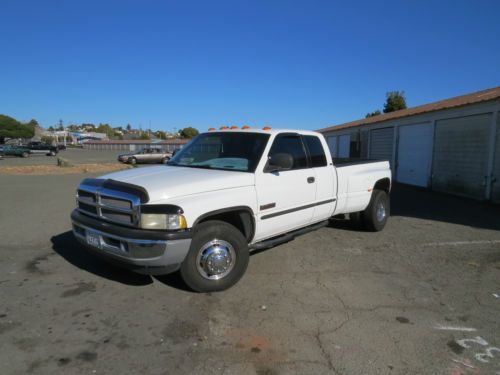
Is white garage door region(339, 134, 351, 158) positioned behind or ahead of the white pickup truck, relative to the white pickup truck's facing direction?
behind

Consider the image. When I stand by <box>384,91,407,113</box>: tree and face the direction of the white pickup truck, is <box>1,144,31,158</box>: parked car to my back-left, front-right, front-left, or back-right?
front-right

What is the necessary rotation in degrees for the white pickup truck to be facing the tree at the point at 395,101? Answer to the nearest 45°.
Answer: approximately 180°

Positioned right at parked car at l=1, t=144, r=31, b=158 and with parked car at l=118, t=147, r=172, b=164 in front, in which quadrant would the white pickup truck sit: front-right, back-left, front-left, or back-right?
front-right

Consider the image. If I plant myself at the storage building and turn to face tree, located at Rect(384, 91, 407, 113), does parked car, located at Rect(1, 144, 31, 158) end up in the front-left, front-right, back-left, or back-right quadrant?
front-left

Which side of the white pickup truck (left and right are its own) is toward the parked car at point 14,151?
right

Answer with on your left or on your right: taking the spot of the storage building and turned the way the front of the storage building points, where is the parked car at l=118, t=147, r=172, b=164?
on your right

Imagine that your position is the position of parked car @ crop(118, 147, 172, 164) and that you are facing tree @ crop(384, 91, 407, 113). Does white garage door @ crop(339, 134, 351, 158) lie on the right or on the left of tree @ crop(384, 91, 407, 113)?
right

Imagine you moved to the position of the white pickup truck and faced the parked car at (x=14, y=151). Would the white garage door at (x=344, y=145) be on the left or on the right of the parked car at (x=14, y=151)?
right

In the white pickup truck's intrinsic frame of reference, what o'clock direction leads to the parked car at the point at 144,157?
The parked car is roughly at 4 o'clock from the white pickup truck.

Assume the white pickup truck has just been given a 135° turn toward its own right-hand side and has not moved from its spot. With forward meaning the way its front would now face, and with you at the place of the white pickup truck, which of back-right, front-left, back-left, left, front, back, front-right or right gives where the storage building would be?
front-right

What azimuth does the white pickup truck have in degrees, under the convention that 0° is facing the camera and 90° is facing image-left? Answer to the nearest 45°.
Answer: approximately 45°
